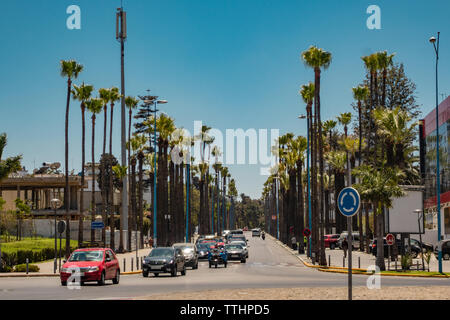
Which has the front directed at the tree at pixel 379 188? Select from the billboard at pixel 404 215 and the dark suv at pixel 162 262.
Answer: the billboard

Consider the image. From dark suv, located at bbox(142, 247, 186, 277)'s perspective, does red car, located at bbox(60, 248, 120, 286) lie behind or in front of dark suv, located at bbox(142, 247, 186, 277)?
in front

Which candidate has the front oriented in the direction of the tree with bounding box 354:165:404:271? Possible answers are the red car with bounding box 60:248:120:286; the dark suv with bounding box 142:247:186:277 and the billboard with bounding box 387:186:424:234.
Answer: the billboard

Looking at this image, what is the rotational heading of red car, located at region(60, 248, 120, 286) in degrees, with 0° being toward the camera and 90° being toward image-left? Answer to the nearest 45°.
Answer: approximately 45°

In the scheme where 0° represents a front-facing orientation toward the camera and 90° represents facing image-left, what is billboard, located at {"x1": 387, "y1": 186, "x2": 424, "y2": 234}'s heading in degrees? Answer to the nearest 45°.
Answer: approximately 0°

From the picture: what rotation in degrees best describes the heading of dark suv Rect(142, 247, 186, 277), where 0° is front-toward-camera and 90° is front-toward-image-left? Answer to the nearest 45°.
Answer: approximately 45°

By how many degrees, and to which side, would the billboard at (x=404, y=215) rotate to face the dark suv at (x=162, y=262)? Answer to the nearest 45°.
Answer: approximately 45° to its right

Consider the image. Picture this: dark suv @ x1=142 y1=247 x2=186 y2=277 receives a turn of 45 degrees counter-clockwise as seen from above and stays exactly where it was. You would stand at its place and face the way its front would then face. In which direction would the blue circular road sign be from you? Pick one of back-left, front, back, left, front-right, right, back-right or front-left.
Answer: front

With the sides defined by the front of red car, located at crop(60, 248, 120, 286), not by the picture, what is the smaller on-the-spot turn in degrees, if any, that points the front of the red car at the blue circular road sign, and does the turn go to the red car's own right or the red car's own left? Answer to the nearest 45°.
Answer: approximately 45° to the red car's own left

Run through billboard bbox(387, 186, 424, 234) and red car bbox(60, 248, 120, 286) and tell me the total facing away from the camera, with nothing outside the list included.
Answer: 0
